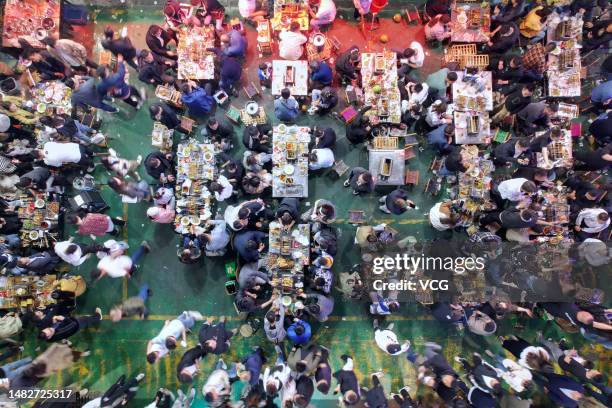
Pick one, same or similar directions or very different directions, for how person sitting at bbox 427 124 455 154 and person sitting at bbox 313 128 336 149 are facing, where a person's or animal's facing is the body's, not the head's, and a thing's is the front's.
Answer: very different directions

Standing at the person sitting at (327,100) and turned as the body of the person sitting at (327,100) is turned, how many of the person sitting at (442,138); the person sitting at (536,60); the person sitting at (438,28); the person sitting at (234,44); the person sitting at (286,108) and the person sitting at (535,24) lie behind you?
4

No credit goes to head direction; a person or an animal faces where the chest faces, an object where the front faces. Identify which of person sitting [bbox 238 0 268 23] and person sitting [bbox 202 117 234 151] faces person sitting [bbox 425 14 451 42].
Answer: person sitting [bbox 238 0 268 23]

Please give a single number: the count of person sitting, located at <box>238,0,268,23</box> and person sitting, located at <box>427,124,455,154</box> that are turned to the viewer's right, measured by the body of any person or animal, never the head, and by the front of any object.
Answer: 2

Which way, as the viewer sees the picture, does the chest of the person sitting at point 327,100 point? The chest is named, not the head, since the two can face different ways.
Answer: to the viewer's left

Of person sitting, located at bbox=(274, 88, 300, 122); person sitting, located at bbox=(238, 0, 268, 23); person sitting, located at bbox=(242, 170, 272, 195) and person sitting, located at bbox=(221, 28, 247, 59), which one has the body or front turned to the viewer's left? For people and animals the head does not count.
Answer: person sitting, located at bbox=(221, 28, 247, 59)
